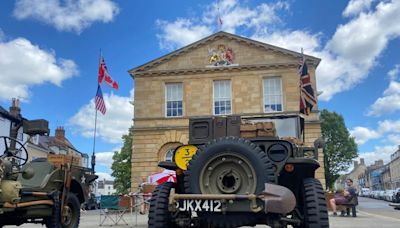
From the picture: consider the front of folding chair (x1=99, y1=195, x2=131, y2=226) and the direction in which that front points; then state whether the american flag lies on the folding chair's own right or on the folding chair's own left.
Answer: on the folding chair's own left

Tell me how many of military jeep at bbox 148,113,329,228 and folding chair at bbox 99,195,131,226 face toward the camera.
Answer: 1

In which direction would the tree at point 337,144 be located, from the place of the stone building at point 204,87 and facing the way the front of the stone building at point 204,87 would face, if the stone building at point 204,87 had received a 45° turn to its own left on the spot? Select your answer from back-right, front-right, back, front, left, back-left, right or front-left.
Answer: left

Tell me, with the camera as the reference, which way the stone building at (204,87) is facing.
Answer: facing the viewer

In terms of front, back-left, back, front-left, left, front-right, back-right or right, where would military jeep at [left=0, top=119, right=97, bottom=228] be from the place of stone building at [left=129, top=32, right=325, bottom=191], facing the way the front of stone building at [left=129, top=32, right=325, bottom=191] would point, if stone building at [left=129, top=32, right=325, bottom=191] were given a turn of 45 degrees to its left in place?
front-right

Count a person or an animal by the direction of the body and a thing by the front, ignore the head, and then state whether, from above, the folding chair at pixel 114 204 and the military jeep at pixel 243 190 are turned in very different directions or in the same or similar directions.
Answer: very different directions

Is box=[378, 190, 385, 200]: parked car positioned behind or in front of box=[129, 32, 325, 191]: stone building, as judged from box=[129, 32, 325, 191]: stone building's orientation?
behind

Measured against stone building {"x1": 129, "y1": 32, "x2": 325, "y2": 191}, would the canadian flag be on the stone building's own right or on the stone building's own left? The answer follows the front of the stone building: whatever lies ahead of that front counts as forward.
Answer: on the stone building's own right

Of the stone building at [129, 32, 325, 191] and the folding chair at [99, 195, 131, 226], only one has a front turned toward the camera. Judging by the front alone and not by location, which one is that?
the stone building

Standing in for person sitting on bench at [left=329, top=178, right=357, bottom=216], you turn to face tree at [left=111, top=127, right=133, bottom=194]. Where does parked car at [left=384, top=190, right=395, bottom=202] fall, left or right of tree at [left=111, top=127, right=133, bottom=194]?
right

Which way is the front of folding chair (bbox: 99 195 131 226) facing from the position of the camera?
facing away from the viewer and to the right of the viewer

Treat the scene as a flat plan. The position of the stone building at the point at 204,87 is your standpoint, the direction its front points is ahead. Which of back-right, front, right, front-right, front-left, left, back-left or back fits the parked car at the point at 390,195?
back-left
